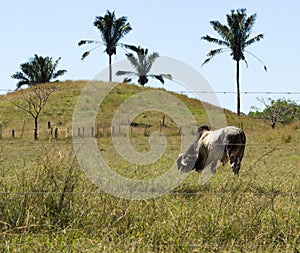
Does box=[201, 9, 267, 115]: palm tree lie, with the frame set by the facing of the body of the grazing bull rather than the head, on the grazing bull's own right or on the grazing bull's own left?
on the grazing bull's own right

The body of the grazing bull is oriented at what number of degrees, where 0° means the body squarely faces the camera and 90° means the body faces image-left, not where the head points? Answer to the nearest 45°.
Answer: approximately 90°
